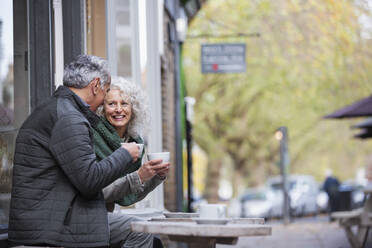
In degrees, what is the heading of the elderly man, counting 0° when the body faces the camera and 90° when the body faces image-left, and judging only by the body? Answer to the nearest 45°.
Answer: approximately 225°

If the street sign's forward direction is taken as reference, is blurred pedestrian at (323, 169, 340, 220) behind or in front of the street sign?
behind

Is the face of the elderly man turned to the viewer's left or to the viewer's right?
to the viewer's right

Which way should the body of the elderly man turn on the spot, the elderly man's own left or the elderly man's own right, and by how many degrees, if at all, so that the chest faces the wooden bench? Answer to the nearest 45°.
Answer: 0° — they already face it
